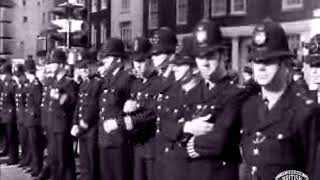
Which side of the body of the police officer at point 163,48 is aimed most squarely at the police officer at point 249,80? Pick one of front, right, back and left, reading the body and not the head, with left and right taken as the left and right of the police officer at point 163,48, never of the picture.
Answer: left

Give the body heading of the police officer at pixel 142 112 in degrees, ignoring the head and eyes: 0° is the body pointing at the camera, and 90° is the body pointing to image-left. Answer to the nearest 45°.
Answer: approximately 45°

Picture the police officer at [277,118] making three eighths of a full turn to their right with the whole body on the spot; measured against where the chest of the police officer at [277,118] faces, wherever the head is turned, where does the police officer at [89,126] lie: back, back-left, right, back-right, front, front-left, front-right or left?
front-left

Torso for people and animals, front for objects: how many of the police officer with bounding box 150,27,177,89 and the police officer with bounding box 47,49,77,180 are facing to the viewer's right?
0

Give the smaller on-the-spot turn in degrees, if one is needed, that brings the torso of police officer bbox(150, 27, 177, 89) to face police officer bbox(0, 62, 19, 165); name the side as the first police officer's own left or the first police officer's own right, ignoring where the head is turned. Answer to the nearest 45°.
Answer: approximately 90° to the first police officer's own right

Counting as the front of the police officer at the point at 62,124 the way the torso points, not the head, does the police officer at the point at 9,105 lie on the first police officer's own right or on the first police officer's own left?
on the first police officer's own right

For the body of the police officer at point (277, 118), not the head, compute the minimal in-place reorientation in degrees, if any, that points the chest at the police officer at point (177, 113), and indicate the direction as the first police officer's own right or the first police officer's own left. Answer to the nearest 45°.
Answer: approximately 90° to the first police officer's own right

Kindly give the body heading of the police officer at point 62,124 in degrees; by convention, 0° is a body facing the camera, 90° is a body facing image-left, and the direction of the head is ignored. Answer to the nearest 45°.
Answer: approximately 45°

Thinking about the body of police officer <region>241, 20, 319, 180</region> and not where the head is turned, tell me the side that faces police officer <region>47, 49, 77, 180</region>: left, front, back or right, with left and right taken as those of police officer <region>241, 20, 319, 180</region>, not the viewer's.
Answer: right

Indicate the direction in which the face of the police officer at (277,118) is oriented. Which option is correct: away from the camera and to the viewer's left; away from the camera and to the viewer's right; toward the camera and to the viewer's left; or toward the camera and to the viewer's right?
toward the camera and to the viewer's left

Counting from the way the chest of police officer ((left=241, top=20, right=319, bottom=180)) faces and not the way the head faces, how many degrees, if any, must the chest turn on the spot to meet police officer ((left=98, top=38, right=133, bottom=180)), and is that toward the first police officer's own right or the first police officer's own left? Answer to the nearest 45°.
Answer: approximately 90° to the first police officer's own right

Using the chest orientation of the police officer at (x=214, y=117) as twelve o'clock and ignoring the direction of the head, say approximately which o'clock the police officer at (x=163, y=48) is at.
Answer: the police officer at (x=163, y=48) is roughly at 4 o'clock from the police officer at (x=214, y=117).

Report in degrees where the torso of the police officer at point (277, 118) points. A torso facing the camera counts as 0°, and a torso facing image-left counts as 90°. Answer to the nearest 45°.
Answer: approximately 45°

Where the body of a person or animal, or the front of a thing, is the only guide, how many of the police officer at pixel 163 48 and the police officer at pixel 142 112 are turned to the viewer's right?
0
